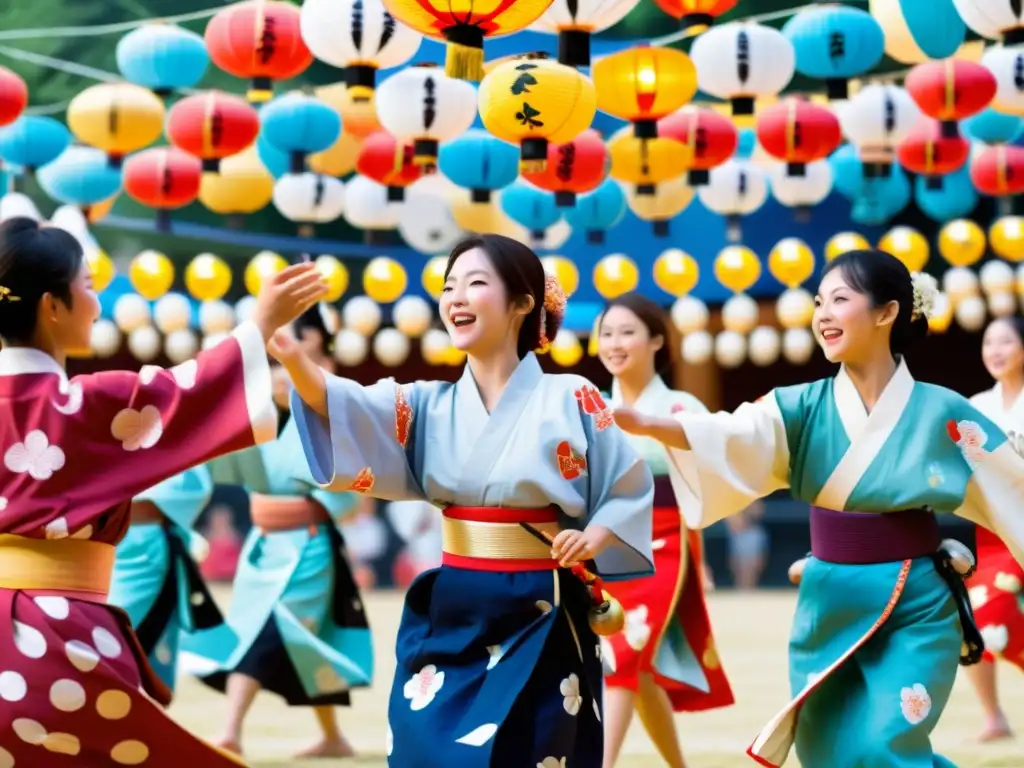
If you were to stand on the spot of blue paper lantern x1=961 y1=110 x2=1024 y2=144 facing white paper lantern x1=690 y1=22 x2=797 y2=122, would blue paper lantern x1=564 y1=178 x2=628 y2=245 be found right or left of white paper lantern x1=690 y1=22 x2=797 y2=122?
right

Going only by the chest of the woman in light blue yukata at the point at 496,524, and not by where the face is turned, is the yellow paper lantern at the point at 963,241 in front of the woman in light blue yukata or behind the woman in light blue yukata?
behind

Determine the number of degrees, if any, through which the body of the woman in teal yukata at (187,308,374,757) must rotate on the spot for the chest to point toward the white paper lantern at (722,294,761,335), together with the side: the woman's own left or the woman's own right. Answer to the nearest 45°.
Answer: approximately 180°

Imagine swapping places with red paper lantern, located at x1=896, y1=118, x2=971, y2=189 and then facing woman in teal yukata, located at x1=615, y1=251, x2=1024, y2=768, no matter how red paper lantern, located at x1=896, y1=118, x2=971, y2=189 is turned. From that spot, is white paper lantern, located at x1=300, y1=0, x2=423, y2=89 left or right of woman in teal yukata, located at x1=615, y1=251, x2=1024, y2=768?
right

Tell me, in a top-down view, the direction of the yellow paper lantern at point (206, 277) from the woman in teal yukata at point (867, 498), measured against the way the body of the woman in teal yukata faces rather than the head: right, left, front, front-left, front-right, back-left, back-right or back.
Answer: right

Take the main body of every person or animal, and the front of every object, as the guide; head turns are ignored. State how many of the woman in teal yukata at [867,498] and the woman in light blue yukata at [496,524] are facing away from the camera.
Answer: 0

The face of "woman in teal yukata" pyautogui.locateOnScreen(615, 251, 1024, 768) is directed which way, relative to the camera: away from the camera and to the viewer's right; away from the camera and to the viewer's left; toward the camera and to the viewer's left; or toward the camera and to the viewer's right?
toward the camera and to the viewer's left

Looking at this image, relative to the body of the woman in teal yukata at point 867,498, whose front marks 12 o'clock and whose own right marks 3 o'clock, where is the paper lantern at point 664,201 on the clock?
The paper lantern is roughly at 4 o'clock from the woman in teal yukata.

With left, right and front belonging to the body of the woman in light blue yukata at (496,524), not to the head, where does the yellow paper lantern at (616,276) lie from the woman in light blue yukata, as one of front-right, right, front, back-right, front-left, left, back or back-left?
back-right

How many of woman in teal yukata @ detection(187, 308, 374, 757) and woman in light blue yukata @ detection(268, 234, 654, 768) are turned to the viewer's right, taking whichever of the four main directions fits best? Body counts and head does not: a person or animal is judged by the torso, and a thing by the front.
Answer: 0
